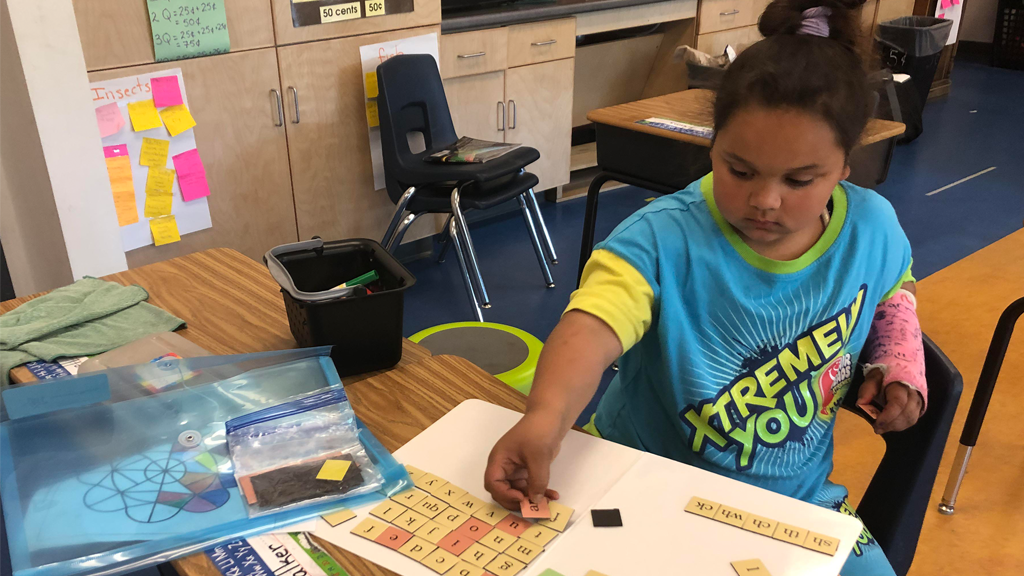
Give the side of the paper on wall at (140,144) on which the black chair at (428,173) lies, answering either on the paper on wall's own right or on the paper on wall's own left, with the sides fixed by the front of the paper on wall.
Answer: on the paper on wall's own left

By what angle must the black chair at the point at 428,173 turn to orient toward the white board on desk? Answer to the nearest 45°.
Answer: approximately 45° to its right

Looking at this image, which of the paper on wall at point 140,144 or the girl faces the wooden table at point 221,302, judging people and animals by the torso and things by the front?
the paper on wall

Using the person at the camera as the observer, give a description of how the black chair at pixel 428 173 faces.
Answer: facing the viewer and to the right of the viewer

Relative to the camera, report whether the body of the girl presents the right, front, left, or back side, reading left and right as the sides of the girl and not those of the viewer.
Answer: front

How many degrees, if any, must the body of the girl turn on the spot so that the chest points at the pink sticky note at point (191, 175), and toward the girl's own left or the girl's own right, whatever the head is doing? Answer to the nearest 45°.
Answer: approximately 135° to the girl's own right

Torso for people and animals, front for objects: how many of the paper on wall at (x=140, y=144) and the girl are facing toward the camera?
2

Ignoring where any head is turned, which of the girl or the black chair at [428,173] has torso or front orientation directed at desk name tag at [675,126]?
the black chair

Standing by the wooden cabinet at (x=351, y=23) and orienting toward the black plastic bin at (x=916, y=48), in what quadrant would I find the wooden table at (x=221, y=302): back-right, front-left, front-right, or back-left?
back-right

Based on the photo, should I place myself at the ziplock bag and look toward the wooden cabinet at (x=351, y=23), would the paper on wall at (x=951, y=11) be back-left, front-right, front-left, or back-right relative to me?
front-right

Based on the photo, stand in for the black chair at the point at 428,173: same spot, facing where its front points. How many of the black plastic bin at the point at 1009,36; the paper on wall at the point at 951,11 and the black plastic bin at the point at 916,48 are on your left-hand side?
3

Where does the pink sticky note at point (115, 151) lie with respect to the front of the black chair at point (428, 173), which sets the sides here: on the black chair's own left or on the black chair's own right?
on the black chair's own right

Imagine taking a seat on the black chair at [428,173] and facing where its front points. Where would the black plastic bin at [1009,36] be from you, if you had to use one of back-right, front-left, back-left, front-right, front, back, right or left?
left

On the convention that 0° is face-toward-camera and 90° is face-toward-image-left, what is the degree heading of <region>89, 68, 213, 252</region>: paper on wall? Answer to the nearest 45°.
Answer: approximately 0°

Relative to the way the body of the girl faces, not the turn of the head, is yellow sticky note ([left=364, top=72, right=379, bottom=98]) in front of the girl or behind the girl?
behind

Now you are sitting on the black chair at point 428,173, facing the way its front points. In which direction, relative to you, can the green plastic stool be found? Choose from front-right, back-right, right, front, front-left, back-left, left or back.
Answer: front-right

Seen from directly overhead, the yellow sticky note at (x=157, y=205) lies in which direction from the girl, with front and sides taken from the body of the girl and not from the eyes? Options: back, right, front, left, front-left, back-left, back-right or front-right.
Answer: back-right
